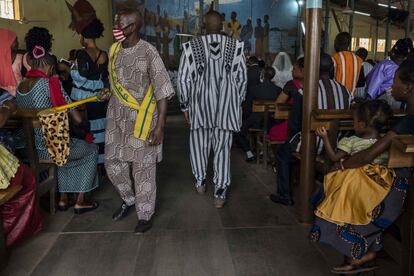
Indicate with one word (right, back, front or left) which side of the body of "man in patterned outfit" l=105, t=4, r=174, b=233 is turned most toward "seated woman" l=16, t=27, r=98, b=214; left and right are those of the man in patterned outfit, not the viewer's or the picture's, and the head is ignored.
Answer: right

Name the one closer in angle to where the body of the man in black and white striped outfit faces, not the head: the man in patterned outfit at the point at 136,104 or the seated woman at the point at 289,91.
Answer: the seated woman

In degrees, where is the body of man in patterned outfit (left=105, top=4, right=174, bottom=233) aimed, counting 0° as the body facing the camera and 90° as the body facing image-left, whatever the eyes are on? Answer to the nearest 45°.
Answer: approximately 45°

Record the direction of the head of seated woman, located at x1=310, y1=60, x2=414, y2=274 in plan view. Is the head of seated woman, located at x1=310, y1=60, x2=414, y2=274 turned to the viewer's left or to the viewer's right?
to the viewer's left

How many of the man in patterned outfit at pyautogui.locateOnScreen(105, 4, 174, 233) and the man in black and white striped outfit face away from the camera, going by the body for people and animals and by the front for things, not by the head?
1

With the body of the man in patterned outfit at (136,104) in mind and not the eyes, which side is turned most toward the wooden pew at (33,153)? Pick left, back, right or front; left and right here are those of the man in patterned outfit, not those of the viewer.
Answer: right

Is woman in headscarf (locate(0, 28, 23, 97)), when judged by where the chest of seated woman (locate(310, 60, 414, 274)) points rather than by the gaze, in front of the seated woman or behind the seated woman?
in front

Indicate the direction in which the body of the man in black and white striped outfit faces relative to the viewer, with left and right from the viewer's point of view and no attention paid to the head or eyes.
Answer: facing away from the viewer

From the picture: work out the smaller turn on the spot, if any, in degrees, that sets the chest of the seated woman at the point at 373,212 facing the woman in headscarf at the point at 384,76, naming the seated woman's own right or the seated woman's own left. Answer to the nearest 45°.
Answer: approximately 90° to the seated woman's own right

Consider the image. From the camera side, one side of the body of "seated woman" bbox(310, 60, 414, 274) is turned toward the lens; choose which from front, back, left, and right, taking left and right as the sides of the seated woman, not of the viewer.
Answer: left

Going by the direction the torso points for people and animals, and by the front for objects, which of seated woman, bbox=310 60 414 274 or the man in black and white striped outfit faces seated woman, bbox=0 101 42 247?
seated woman, bbox=310 60 414 274
